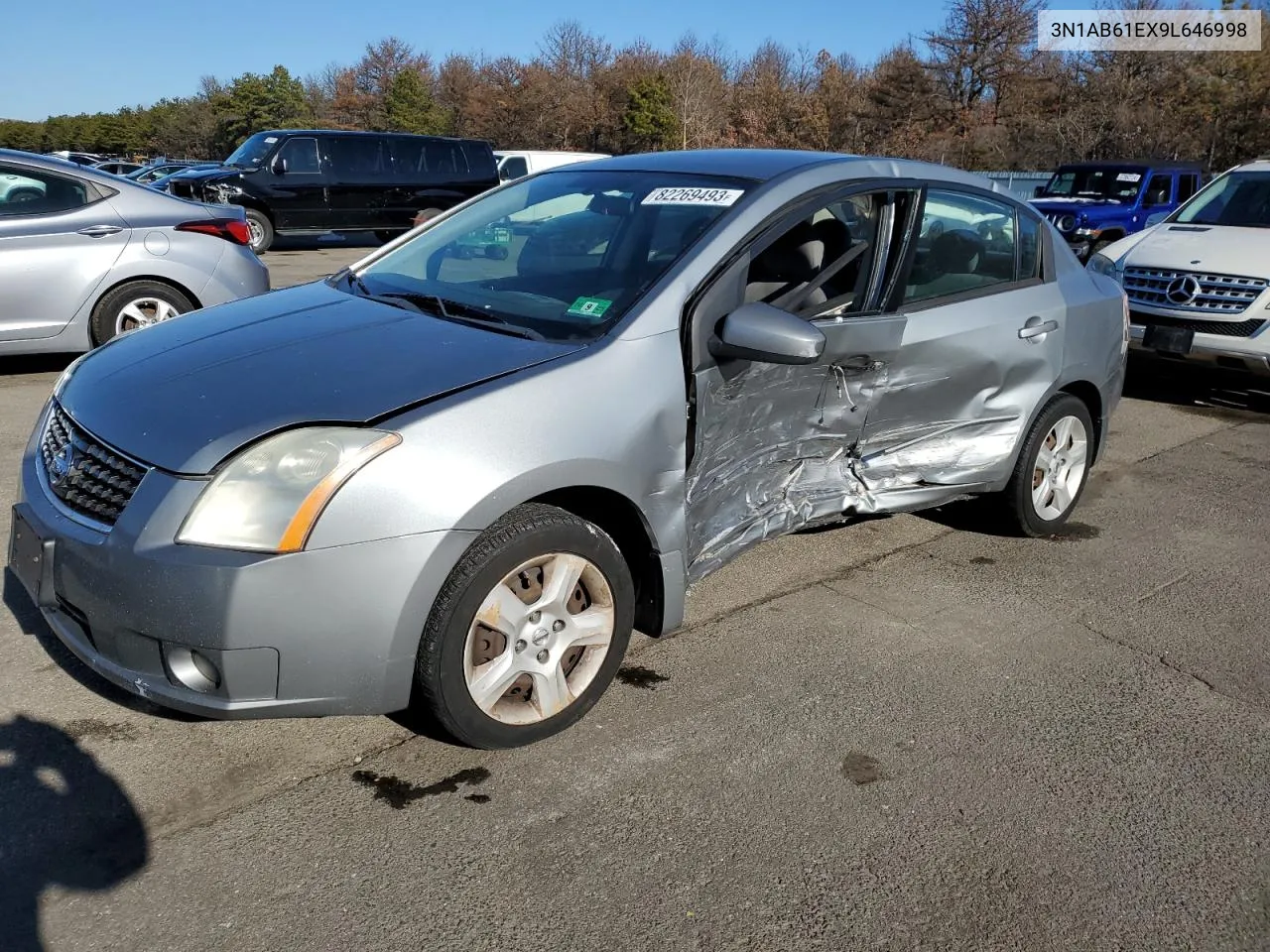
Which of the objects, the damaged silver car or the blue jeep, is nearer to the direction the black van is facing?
the damaged silver car

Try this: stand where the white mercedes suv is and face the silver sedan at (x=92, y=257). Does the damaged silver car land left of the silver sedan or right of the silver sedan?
left

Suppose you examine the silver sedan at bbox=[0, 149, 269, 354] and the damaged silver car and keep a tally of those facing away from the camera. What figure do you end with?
0

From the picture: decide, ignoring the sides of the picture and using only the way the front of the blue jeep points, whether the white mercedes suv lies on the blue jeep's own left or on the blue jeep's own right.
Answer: on the blue jeep's own left

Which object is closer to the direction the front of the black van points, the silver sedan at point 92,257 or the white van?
the silver sedan

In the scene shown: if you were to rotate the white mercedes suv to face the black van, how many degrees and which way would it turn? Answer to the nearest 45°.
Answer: approximately 90° to its right

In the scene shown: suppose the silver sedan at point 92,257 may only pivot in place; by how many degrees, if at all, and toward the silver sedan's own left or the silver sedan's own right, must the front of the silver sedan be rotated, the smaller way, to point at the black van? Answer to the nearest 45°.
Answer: approximately 90° to the silver sedan's own right

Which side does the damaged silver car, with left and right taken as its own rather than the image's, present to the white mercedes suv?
back

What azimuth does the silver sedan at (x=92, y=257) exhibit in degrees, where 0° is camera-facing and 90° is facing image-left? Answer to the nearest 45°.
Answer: approximately 90°

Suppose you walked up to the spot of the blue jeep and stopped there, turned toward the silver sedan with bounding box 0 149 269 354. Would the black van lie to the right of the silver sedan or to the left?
right

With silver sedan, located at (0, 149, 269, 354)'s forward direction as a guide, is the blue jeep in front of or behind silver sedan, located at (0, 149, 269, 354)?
behind

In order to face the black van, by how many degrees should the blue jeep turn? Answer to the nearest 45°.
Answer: approximately 45° to its right

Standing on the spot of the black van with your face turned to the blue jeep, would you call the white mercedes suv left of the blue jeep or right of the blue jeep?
right

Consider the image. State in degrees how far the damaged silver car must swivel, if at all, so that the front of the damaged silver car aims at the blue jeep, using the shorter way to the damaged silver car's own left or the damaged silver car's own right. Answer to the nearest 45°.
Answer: approximately 180°

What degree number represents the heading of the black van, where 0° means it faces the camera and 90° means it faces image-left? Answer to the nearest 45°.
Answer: approximately 45°
